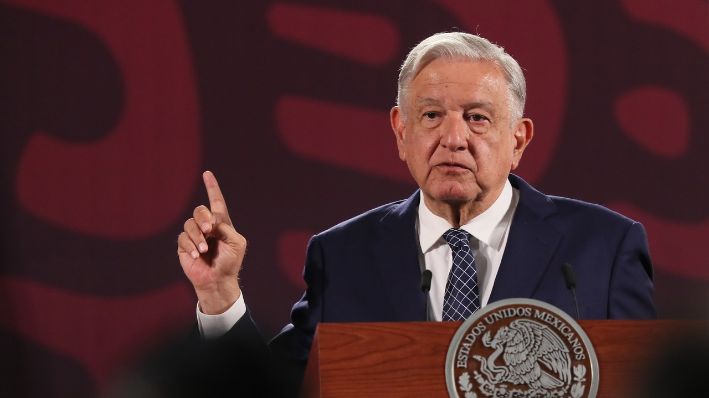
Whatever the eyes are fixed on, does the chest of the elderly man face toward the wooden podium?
yes

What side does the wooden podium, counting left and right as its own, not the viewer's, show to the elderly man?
back

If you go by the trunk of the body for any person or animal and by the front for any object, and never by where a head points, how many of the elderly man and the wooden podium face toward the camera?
2

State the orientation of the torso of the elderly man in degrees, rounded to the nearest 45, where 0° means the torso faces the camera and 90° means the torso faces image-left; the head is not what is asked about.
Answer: approximately 0°

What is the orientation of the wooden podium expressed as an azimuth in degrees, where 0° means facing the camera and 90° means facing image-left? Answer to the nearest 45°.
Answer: approximately 0°
